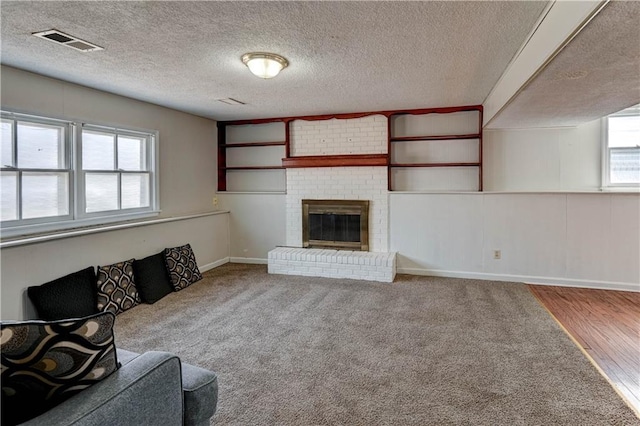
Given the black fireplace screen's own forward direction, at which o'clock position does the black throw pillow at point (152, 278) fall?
The black throw pillow is roughly at 2 o'clock from the black fireplace screen.

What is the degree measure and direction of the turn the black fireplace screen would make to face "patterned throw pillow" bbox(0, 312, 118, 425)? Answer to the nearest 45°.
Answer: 0° — it already faces it

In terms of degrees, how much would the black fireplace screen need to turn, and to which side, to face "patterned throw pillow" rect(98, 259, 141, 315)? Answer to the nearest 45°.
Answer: approximately 45° to its right

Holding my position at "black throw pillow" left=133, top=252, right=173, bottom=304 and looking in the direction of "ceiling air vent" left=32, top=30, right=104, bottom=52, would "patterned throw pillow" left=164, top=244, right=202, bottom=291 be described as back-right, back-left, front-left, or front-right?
back-left

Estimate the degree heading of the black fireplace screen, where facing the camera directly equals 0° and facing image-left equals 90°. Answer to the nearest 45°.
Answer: approximately 0°

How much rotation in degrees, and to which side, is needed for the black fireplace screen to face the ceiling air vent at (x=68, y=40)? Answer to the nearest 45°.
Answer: approximately 45° to its right
